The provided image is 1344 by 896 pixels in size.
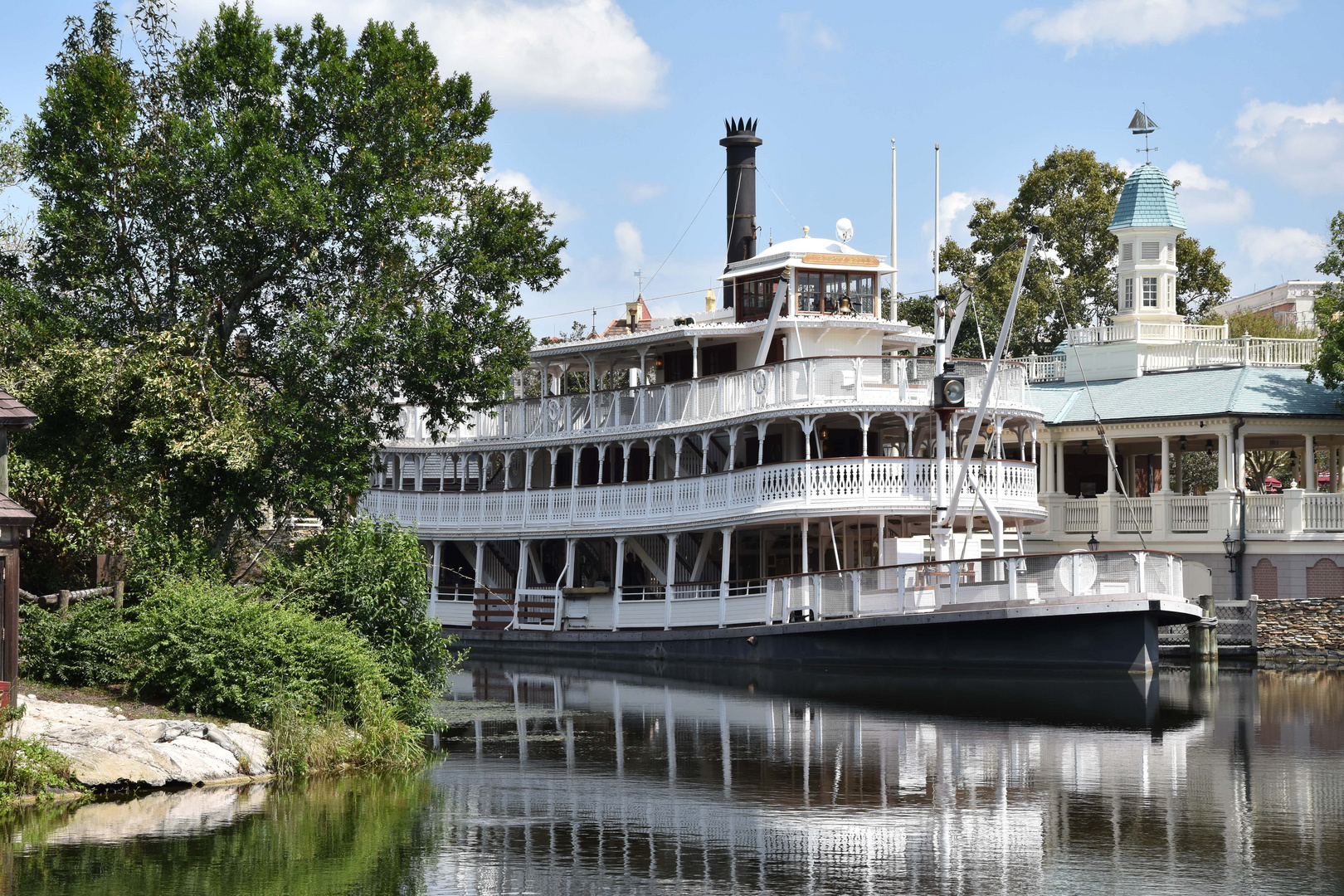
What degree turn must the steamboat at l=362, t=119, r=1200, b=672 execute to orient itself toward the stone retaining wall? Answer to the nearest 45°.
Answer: approximately 45° to its left

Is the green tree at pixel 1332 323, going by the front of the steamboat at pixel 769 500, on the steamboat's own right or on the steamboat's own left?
on the steamboat's own left

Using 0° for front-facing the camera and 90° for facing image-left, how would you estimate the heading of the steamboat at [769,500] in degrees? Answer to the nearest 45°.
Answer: approximately 315°
